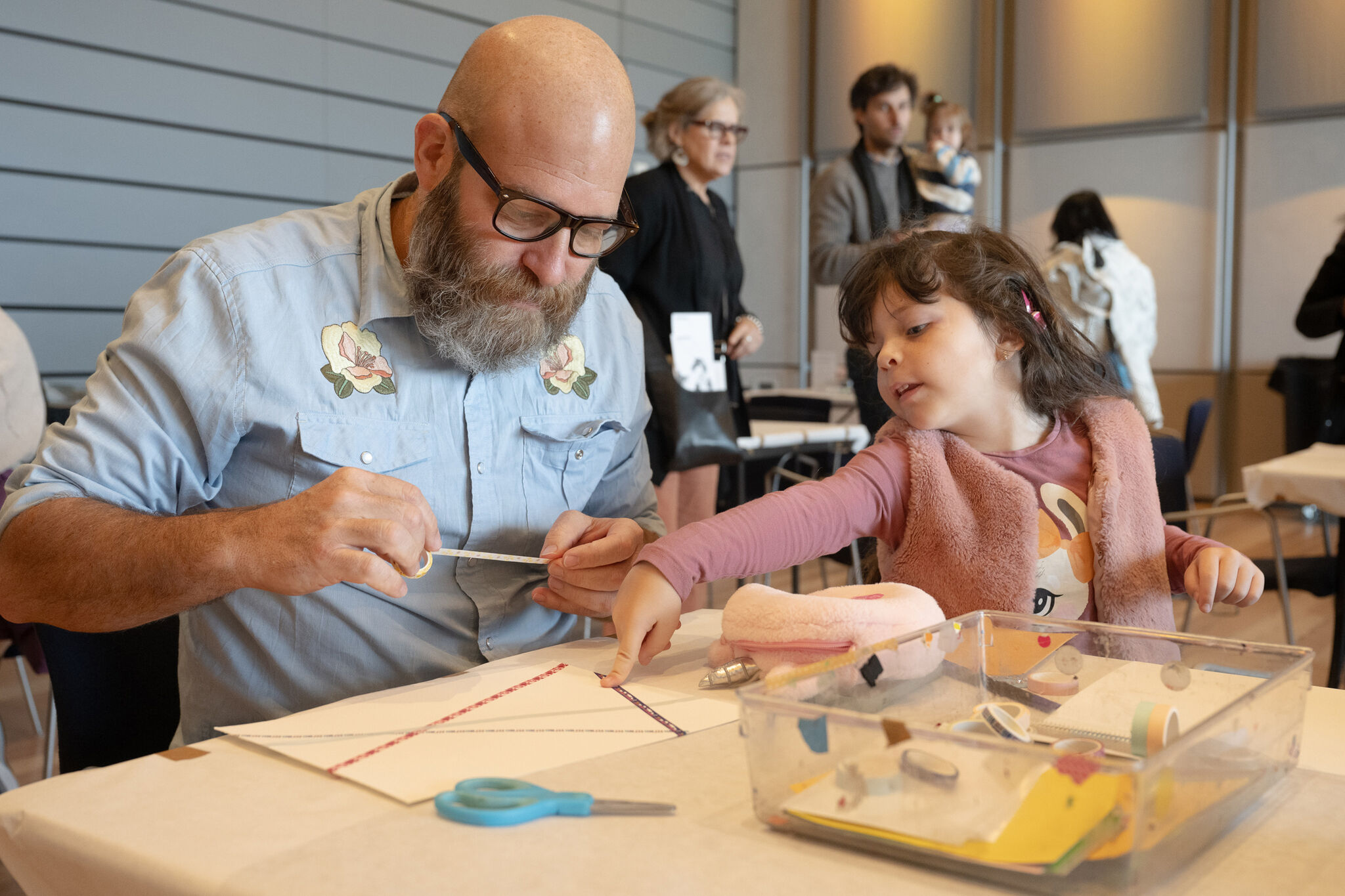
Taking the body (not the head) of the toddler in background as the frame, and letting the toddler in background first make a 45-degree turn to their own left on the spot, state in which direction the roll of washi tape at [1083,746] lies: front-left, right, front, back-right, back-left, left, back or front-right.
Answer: front-right

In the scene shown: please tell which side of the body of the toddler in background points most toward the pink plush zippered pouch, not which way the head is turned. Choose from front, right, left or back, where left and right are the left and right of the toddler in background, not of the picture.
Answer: front

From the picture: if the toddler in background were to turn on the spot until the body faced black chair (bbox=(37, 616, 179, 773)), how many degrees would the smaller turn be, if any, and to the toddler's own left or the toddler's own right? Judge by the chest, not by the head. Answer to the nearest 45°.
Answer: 0° — they already face it

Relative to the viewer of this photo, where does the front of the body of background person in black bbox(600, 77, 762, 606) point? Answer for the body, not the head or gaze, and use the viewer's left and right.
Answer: facing the viewer and to the right of the viewer

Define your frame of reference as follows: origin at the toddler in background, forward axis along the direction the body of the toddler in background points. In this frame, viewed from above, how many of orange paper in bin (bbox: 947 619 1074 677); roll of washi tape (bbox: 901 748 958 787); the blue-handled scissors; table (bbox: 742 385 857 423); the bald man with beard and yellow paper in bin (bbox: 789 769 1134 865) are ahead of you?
5

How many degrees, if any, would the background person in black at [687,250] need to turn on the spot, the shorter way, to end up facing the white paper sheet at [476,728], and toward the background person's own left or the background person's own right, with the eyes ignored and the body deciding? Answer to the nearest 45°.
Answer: approximately 45° to the background person's own right

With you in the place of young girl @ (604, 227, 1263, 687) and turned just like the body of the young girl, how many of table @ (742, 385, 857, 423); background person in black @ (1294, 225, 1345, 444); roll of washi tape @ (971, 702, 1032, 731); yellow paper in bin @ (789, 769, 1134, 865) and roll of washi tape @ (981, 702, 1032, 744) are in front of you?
3

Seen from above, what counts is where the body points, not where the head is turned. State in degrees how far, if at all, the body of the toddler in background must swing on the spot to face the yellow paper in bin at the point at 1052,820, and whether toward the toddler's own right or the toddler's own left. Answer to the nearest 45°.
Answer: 0° — they already face it

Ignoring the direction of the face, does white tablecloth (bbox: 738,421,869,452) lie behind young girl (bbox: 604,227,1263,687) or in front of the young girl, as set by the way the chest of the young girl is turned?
behind

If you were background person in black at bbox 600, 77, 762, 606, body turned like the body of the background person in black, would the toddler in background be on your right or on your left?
on your left

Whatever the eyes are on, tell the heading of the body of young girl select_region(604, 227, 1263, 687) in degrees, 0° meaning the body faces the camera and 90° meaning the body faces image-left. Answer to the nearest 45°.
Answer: approximately 0°

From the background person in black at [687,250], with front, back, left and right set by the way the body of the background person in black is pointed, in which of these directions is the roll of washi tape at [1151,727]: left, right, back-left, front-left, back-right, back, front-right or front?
front-right

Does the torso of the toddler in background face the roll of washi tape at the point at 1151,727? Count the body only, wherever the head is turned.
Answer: yes
